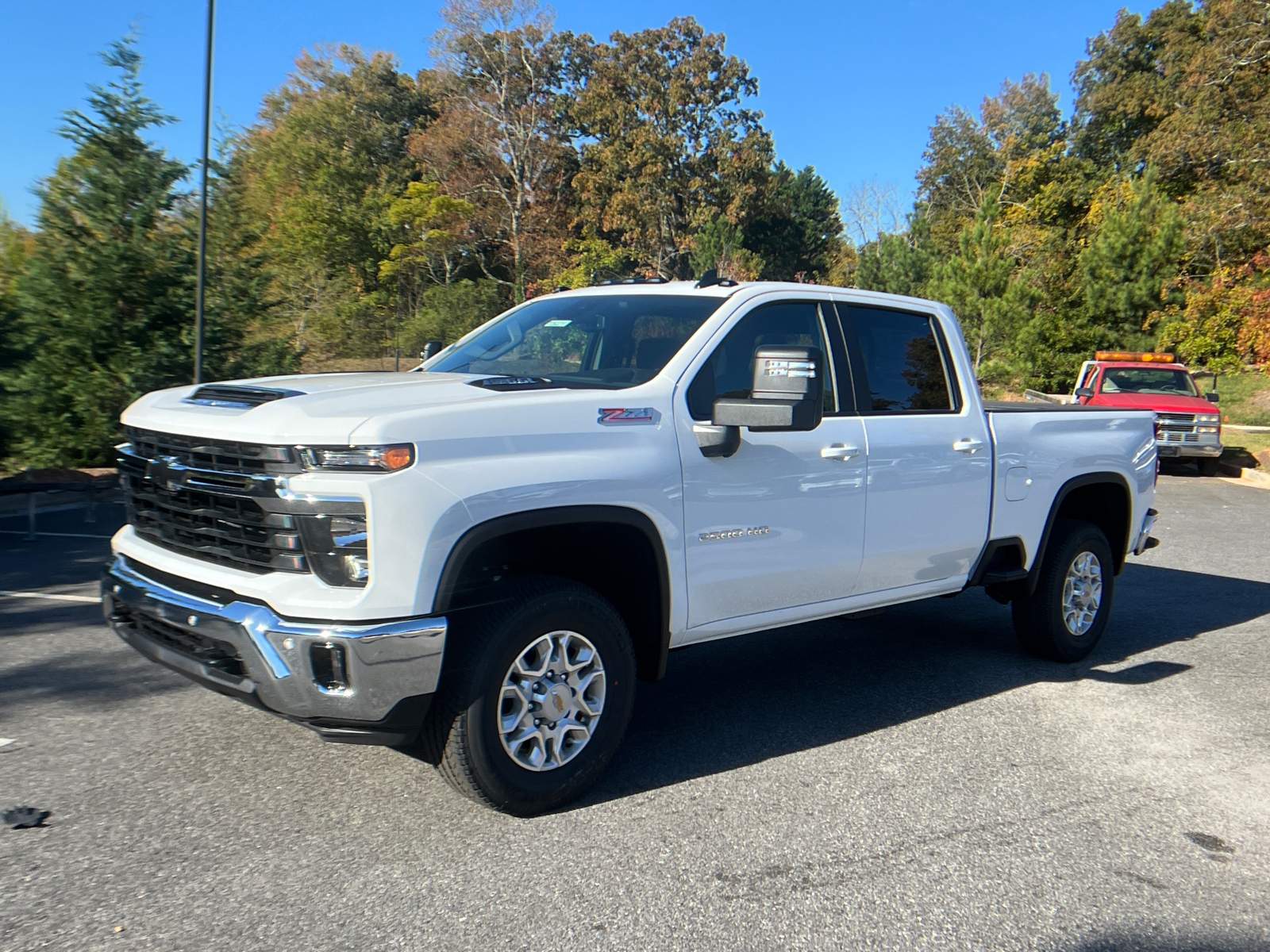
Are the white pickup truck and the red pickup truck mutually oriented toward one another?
no

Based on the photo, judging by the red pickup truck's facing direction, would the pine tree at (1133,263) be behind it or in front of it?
behind

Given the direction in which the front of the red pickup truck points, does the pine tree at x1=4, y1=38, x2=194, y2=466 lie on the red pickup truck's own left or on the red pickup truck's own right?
on the red pickup truck's own right

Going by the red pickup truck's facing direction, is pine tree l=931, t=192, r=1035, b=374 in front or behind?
behind

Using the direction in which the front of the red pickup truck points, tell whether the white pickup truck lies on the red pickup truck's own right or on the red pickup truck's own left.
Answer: on the red pickup truck's own right

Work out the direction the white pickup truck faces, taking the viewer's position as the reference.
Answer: facing the viewer and to the left of the viewer

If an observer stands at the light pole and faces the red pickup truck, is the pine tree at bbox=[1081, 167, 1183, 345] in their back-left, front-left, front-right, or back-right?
front-left

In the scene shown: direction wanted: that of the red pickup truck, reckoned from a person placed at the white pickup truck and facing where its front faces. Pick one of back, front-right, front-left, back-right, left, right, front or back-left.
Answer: back

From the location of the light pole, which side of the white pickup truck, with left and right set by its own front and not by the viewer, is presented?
right

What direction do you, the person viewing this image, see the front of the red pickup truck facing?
facing the viewer and to the right of the viewer

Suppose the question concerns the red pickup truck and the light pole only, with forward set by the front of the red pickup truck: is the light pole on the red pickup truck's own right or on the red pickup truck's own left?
on the red pickup truck's own right

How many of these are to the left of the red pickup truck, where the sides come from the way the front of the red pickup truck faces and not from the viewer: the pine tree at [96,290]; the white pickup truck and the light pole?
0

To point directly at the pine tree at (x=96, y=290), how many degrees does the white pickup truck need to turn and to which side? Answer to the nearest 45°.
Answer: approximately 90° to its right

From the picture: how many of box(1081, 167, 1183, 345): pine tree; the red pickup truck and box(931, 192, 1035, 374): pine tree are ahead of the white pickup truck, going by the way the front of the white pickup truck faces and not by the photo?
0

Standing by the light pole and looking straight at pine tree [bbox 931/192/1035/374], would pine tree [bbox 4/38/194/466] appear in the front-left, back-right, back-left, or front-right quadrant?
back-left

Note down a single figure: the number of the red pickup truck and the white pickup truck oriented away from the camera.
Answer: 0

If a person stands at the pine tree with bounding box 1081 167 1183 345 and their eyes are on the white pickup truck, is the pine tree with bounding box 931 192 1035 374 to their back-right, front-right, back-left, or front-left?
front-right
